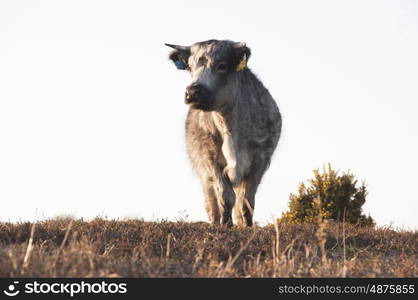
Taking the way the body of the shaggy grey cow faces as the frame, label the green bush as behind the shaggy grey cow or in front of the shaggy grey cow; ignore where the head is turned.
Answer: behind

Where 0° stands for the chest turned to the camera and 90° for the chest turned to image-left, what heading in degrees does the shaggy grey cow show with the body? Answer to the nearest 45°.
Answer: approximately 0°
